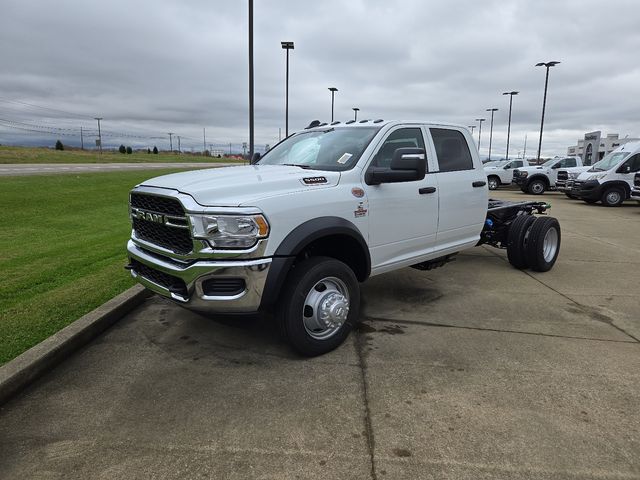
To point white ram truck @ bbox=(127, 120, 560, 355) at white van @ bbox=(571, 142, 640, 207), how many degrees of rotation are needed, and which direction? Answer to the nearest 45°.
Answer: approximately 180°

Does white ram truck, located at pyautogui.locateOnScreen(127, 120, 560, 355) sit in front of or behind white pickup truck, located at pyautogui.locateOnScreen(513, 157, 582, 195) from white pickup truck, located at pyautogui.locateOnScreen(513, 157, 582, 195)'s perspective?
in front

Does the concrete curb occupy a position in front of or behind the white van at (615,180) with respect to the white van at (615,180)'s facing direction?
in front

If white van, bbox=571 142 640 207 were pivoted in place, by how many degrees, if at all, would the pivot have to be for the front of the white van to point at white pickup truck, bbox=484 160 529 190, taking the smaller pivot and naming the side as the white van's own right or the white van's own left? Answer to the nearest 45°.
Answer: approximately 90° to the white van's own right

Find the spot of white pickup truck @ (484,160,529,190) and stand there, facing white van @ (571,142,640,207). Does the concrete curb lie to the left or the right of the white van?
right

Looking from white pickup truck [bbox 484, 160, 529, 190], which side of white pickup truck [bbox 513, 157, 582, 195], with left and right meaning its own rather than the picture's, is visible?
right

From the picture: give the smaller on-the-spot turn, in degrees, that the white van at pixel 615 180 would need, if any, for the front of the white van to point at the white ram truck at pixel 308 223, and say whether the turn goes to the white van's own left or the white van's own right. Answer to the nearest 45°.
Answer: approximately 45° to the white van's own left

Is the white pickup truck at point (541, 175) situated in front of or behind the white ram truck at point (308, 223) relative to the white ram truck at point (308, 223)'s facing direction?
behind

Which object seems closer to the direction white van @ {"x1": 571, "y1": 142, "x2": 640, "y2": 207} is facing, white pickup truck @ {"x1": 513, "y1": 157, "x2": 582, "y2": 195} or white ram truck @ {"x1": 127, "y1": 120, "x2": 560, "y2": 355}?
the white ram truck

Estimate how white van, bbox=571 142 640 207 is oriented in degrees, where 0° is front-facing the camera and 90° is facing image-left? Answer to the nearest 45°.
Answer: approximately 45°

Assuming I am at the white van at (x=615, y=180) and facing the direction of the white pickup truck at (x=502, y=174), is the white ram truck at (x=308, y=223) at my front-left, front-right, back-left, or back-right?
back-left

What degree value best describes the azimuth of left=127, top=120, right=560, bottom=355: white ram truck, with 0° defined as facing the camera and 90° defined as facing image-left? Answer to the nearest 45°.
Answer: approximately 45°
